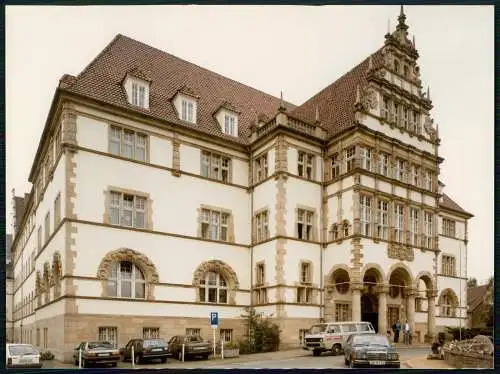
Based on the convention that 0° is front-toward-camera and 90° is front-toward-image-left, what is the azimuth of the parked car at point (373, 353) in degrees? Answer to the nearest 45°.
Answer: approximately 0°

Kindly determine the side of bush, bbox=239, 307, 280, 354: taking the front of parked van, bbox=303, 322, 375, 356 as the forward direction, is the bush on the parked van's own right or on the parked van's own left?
on the parked van's own right

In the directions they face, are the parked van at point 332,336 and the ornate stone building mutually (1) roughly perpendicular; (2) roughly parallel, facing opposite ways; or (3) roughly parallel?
roughly perpendicular

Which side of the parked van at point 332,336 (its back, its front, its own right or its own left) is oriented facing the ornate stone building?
right
